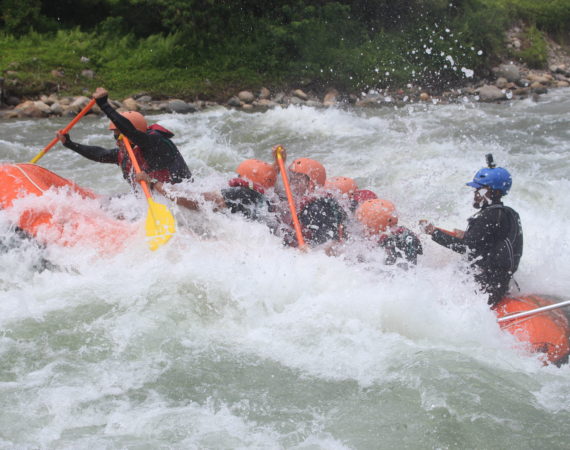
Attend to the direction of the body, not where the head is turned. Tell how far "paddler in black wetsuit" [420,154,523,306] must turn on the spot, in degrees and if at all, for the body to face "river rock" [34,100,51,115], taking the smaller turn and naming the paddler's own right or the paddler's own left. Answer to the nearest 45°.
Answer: approximately 45° to the paddler's own right

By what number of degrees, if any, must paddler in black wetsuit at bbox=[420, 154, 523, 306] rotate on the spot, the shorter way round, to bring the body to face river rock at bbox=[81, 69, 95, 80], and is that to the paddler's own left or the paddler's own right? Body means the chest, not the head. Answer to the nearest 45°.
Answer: approximately 45° to the paddler's own right

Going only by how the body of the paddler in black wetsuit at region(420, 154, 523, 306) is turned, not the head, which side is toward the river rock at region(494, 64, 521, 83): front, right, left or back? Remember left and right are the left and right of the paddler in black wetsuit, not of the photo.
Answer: right

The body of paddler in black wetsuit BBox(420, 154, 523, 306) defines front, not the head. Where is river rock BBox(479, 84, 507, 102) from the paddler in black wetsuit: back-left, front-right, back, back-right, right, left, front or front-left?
right

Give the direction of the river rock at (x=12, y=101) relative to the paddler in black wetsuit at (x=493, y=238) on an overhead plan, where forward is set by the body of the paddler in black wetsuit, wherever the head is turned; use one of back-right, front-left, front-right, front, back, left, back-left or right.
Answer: front-right

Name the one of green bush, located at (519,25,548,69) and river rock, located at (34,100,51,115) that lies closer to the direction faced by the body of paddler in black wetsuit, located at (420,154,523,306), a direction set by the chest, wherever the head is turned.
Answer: the river rock

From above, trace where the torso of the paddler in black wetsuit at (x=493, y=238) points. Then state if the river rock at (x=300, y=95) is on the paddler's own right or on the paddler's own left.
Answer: on the paddler's own right

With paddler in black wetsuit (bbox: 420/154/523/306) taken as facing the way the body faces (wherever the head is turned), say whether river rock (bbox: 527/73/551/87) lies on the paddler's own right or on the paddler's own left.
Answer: on the paddler's own right

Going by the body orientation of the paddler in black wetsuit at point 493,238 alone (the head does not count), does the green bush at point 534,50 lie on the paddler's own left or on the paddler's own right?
on the paddler's own right

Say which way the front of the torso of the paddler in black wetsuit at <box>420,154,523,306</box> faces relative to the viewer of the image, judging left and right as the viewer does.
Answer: facing to the left of the viewer

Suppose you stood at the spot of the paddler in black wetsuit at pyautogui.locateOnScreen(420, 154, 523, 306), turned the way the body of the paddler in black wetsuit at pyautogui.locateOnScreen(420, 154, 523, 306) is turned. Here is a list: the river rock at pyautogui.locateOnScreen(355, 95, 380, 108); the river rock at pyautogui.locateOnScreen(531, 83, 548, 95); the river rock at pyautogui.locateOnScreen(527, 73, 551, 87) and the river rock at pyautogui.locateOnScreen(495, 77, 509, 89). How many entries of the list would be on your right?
4

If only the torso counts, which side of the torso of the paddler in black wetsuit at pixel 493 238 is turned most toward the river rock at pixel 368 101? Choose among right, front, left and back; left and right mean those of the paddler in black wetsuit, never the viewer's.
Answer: right

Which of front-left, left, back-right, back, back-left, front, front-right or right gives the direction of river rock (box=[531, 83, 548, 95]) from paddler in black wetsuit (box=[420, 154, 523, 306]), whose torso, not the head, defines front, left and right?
right
